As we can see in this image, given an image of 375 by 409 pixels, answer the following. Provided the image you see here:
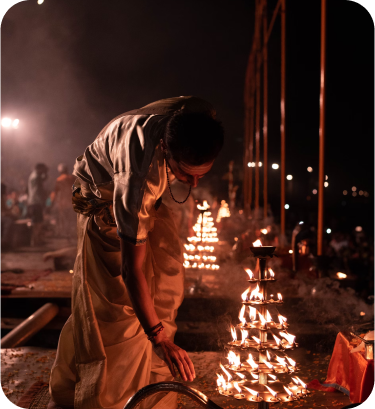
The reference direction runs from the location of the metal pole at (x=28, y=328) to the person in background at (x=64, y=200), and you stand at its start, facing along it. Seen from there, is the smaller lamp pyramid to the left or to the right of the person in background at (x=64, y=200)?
right
